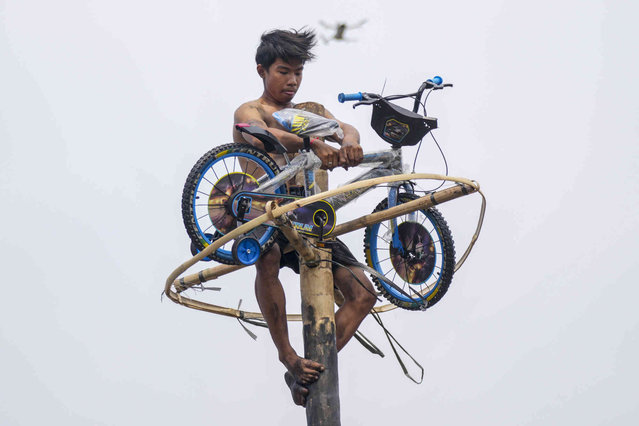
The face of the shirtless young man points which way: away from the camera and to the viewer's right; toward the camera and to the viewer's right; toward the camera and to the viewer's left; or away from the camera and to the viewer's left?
toward the camera and to the viewer's right

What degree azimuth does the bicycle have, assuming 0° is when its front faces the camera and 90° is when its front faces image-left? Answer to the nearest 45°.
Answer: approximately 315°
